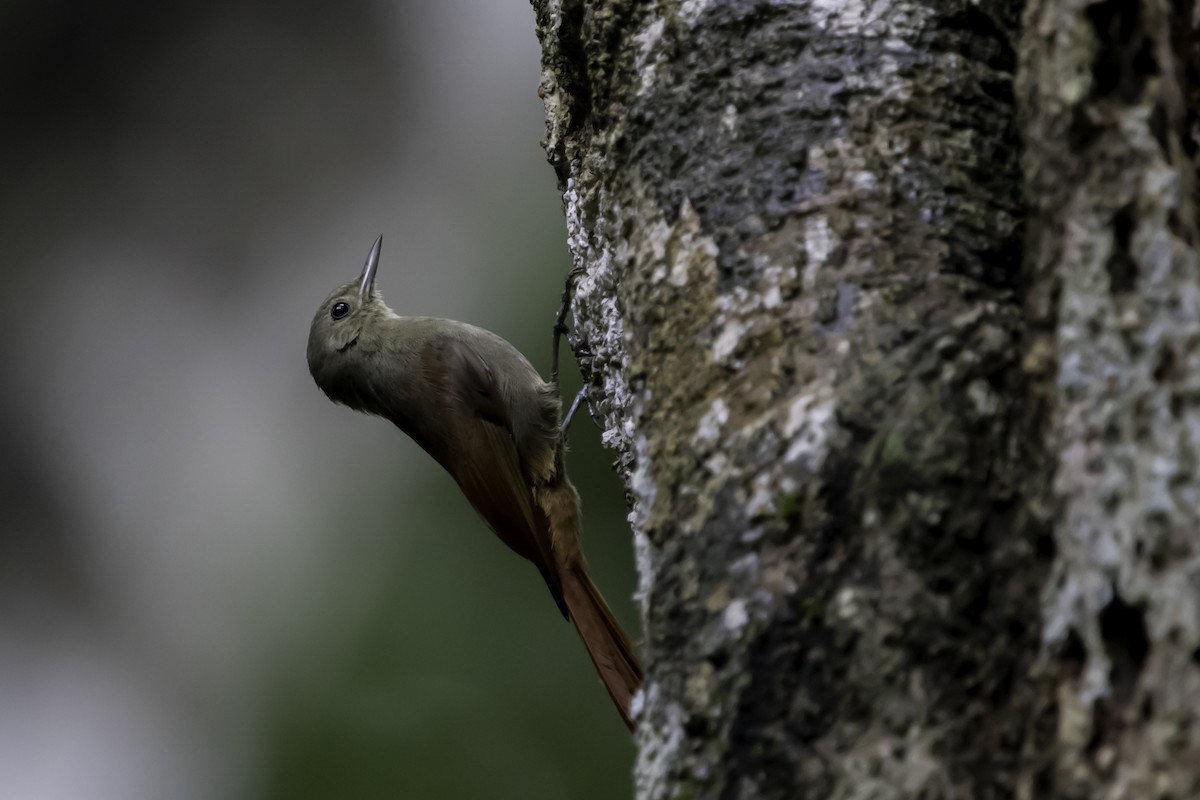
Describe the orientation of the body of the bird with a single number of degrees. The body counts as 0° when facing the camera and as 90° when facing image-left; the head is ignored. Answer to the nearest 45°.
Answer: approximately 90°
